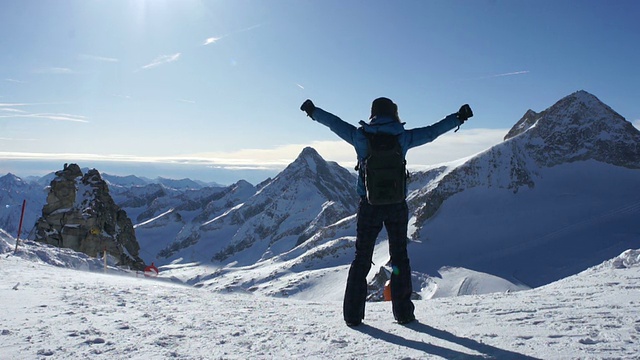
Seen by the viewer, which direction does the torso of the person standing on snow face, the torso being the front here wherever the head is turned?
away from the camera
